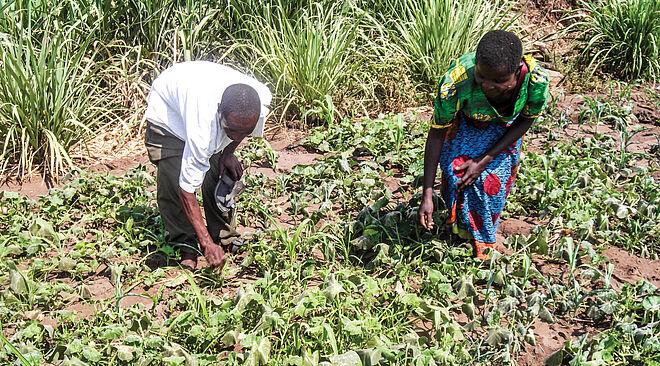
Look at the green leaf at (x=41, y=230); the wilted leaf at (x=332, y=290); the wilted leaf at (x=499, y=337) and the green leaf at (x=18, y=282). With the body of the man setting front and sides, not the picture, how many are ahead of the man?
2

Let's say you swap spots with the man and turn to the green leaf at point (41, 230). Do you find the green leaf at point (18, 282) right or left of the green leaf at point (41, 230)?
left

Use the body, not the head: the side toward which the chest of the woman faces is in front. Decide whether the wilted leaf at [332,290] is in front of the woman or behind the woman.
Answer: in front

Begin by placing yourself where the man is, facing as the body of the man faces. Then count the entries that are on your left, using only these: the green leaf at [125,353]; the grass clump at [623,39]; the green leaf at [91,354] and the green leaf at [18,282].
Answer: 1

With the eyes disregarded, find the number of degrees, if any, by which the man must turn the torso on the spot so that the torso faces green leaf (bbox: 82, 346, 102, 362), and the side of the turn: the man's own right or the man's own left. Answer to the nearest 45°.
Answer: approximately 90° to the man's own right

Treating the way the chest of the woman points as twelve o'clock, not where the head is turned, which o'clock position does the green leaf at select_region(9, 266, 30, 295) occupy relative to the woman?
The green leaf is roughly at 2 o'clock from the woman.

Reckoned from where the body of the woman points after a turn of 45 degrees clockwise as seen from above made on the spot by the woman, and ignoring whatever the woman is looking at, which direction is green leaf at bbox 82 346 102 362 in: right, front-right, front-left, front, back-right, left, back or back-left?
front

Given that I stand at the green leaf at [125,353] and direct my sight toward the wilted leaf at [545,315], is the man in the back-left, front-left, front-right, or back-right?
front-left

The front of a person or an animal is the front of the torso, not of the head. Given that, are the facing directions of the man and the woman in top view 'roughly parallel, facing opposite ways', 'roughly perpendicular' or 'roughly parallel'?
roughly perpendicular

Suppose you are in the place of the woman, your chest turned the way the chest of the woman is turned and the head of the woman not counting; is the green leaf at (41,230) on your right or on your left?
on your right

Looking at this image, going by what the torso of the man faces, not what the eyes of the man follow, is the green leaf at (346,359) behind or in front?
in front

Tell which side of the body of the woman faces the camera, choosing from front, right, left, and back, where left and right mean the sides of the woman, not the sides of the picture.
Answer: front

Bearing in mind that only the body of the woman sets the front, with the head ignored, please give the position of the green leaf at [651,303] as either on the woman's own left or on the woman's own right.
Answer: on the woman's own left

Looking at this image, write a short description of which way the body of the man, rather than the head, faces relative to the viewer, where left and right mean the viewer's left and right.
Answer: facing the viewer and to the right of the viewer

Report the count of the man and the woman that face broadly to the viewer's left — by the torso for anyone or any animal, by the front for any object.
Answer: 0

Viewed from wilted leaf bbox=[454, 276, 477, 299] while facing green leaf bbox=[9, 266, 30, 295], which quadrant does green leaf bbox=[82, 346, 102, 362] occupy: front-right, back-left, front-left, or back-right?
front-left
